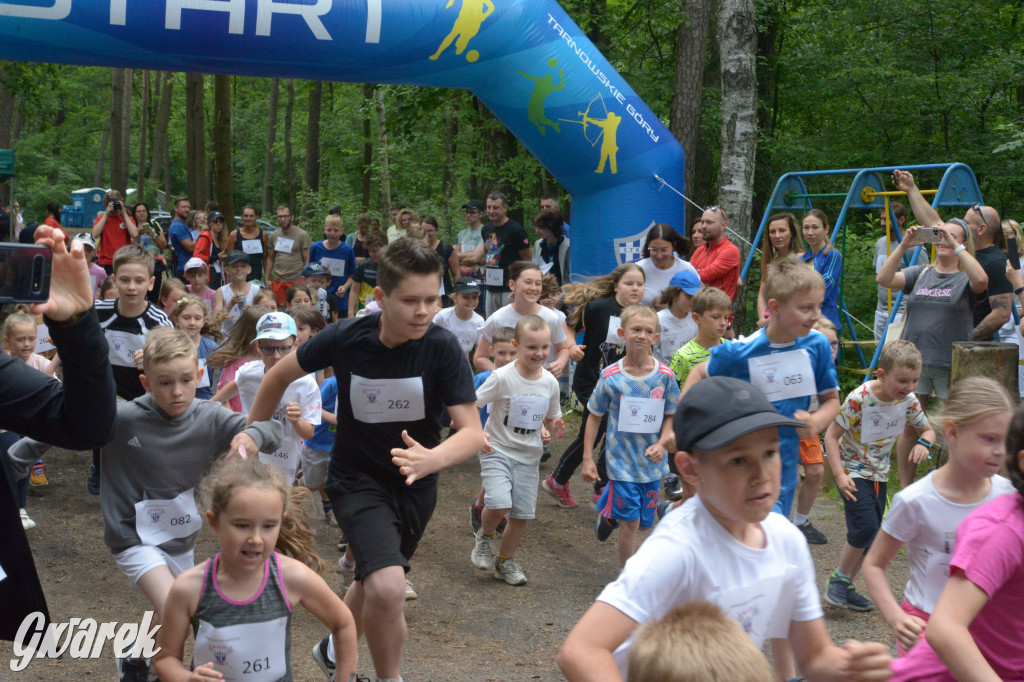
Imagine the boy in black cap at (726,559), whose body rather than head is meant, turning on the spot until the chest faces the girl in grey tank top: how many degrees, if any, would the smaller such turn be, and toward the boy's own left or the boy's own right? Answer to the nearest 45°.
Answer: approximately 135° to the boy's own right

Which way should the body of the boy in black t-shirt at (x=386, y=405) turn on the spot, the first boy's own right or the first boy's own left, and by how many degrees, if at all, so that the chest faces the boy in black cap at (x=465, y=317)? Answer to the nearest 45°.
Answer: approximately 135° to the first boy's own left

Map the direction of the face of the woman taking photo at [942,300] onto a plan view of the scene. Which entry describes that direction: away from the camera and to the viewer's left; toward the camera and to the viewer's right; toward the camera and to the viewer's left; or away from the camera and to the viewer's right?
toward the camera and to the viewer's left

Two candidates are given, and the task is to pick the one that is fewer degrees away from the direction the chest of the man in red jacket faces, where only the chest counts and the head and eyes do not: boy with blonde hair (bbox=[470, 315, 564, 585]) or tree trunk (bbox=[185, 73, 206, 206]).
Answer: the boy with blonde hair

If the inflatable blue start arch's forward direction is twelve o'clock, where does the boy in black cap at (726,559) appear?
The boy in black cap is roughly at 12 o'clock from the inflatable blue start arch.

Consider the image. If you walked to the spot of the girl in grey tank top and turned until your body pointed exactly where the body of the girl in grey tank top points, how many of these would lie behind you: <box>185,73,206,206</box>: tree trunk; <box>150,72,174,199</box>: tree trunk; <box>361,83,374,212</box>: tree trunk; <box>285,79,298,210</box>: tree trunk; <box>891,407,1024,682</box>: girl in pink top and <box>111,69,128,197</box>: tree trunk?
5

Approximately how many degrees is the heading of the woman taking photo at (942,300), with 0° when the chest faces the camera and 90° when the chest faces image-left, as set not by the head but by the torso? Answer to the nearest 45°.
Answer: approximately 45°

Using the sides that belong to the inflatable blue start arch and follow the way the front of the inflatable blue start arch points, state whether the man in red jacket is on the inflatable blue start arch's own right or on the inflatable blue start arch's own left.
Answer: on the inflatable blue start arch's own left
